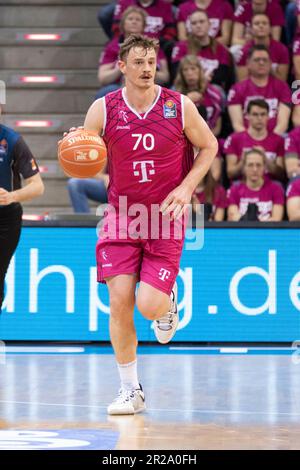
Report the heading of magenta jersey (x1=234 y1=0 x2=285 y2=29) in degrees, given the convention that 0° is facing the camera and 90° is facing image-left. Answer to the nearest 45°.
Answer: approximately 0°

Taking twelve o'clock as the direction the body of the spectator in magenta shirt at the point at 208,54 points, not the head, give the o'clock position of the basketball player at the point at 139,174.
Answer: The basketball player is roughly at 12 o'clock from the spectator in magenta shirt.

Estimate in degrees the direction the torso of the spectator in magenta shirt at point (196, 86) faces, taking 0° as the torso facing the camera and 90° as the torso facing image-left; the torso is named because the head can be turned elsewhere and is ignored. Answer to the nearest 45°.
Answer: approximately 45°

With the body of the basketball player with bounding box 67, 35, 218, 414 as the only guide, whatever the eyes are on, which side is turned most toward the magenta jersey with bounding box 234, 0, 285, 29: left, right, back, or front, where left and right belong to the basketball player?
back

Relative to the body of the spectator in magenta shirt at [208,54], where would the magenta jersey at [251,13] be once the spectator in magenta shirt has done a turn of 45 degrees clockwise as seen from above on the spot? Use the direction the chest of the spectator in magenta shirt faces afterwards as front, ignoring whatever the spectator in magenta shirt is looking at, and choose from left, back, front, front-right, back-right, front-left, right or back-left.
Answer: back
